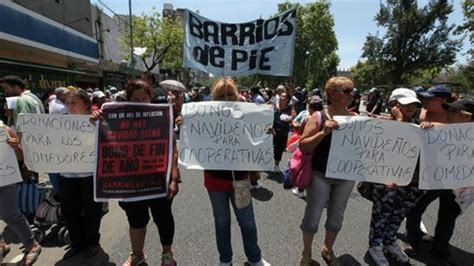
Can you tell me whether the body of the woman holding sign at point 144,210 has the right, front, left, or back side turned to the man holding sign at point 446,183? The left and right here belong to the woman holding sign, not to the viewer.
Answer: left

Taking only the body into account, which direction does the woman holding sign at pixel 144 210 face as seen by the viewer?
toward the camera

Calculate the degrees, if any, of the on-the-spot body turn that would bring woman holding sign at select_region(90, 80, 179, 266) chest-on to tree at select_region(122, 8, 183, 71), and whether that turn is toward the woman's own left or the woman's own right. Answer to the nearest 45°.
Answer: approximately 180°

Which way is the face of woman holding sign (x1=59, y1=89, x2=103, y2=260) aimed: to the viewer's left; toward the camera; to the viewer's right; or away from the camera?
toward the camera

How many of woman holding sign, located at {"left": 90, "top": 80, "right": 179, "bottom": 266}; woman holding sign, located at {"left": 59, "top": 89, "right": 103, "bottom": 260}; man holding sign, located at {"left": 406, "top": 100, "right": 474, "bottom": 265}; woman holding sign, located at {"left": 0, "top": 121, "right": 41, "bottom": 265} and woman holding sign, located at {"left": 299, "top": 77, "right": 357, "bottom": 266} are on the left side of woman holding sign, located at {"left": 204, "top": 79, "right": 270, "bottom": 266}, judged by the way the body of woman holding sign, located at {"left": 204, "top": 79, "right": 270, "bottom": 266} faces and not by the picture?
2

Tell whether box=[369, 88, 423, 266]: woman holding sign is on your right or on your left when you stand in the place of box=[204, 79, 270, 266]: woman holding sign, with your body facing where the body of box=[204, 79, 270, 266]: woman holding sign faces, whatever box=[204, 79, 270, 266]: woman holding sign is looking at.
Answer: on your left

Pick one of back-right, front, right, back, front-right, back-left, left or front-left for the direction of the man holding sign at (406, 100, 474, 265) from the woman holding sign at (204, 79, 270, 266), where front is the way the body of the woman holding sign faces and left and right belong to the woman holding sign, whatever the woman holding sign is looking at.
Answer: left

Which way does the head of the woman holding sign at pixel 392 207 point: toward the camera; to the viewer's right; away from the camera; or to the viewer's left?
toward the camera

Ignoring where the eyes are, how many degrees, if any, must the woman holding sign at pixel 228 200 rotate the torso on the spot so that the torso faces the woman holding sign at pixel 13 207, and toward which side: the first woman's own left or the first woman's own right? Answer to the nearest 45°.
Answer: approximately 90° to the first woman's own right

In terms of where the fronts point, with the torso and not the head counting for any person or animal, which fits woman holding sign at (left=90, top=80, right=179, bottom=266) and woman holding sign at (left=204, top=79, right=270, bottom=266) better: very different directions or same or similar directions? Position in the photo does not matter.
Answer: same or similar directions

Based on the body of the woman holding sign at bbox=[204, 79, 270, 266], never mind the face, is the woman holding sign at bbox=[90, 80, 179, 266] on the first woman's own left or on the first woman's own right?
on the first woman's own right

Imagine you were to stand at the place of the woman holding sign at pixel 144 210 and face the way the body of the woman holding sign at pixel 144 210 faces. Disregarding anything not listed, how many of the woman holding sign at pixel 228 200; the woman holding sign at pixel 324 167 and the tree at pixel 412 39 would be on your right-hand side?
0

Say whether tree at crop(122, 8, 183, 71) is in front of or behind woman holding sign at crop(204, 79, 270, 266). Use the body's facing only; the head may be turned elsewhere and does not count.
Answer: behind
